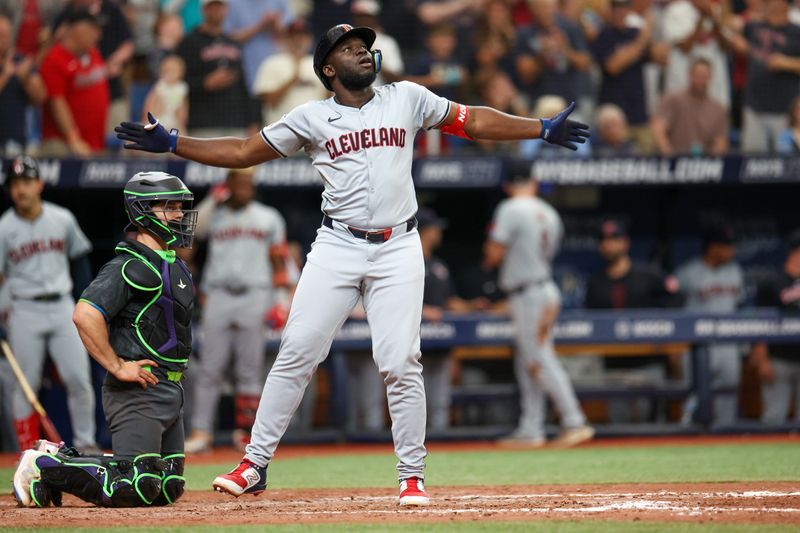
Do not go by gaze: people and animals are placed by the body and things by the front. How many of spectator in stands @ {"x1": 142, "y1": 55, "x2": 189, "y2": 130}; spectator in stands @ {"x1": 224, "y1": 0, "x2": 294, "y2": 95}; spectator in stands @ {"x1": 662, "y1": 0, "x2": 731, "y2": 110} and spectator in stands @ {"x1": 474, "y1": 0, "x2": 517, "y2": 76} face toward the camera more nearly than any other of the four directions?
4

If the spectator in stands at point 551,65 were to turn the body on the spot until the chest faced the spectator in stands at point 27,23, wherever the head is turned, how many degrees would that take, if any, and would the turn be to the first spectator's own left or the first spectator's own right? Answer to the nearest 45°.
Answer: approximately 90° to the first spectator's own right

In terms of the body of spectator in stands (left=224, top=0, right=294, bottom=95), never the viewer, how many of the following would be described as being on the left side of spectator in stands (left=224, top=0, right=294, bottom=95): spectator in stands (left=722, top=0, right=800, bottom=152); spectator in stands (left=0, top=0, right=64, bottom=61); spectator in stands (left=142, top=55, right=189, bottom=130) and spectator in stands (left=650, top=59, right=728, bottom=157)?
2

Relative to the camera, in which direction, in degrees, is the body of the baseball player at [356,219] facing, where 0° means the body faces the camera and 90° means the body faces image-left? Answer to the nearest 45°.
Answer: approximately 0°

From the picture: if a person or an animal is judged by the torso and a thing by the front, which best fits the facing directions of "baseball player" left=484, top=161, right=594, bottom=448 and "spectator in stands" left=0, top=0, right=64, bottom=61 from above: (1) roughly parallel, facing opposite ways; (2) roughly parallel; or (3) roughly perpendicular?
roughly parallel, facing opposite ways

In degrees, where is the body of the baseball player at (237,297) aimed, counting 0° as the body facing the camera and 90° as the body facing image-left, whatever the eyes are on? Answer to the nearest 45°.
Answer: approximately 0°

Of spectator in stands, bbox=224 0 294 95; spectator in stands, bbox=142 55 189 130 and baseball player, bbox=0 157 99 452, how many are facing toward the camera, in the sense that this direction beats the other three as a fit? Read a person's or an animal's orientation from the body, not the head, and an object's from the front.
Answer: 3

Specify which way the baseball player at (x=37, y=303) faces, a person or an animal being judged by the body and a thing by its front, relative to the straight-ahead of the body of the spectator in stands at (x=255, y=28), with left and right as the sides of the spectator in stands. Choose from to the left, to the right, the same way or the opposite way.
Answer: the same way

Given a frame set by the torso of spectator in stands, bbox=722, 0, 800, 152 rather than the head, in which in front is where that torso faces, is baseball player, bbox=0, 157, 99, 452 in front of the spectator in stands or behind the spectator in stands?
in front

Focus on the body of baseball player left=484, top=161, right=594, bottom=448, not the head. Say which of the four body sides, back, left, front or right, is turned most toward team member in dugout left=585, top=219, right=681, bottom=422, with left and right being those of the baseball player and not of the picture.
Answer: right

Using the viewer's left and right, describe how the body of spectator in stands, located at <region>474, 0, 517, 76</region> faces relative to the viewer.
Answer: facing the viewer

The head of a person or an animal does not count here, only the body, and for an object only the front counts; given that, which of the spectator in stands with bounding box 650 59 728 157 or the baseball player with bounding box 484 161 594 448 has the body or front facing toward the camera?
the spectator in stands

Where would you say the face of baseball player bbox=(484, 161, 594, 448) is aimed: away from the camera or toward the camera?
away from the camera

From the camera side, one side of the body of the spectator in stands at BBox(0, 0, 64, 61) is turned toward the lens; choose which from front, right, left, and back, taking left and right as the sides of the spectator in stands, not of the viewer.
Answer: front

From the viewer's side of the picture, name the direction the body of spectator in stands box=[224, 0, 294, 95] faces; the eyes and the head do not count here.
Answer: toward the camera

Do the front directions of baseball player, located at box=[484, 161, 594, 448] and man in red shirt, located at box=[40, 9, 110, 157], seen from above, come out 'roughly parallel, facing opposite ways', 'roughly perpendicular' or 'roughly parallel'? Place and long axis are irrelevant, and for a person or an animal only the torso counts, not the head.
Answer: roughly parallel, facing opposite ways
